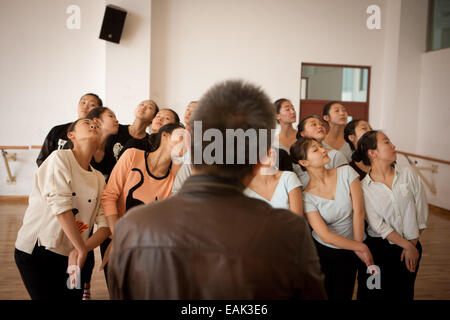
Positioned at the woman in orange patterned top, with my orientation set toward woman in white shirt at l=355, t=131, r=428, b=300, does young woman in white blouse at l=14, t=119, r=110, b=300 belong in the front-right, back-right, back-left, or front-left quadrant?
back-right

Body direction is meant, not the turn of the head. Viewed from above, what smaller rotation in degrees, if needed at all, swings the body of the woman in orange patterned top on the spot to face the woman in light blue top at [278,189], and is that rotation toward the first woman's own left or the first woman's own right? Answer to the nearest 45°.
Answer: approximately 45° to the first woman's own left

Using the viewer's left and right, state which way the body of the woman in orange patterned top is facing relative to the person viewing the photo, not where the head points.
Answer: facing the viewer and to the right of the viewer

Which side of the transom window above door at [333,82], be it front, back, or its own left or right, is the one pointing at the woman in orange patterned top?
front

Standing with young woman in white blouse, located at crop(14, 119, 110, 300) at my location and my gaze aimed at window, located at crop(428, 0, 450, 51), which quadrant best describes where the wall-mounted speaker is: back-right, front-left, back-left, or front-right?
front-left

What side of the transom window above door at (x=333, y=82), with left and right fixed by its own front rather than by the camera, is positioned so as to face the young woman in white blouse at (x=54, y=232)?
front

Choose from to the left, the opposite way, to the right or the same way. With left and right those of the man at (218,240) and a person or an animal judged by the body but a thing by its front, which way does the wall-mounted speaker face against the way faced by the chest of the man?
the opposite way

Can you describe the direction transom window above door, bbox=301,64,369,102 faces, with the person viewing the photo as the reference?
facing the viewer

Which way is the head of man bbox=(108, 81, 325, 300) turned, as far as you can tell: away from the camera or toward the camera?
away from the camera

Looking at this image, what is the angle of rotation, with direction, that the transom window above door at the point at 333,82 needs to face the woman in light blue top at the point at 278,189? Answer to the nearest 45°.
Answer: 0° — it already faces them

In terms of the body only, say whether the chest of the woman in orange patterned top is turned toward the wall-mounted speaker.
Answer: no

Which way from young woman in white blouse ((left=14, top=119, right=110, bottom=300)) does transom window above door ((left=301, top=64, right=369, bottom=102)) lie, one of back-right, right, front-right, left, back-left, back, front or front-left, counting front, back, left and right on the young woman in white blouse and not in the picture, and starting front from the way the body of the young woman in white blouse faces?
left

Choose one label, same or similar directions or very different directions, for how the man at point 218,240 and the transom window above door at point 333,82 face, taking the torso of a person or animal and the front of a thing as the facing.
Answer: very different directions

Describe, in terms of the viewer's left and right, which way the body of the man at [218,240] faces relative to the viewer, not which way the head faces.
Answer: facing away from the viewer

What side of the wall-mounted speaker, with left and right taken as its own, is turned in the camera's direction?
front
